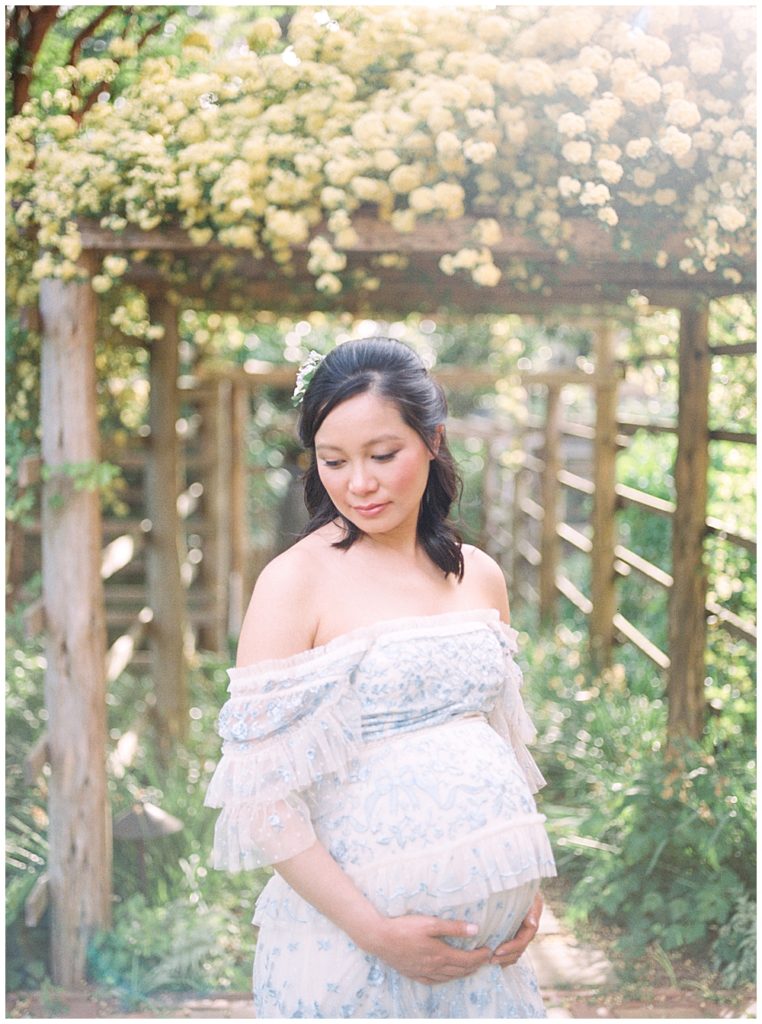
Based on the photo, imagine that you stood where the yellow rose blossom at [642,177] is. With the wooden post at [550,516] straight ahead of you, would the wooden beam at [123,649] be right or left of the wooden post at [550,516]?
left

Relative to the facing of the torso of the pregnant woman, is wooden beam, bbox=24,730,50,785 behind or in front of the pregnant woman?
behind

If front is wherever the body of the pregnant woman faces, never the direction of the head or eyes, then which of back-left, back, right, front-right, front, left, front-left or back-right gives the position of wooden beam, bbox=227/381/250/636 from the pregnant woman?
back-left

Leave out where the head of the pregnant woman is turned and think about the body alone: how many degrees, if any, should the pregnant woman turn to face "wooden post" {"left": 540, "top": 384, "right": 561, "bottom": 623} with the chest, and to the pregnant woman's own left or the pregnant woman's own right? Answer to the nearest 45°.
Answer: approximately 135° to the pregnant woman's own left

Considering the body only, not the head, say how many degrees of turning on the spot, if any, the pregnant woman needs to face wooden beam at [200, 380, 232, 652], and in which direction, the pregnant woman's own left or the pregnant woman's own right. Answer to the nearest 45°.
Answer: approximately 135° to the pregnant woman's own left

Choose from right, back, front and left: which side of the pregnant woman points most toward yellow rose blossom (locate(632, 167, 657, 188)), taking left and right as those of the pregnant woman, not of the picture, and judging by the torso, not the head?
left

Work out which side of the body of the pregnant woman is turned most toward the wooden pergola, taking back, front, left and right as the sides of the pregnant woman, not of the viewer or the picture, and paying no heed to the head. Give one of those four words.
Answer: back

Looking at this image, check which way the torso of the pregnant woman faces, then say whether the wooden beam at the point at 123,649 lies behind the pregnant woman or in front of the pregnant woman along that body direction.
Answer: behind

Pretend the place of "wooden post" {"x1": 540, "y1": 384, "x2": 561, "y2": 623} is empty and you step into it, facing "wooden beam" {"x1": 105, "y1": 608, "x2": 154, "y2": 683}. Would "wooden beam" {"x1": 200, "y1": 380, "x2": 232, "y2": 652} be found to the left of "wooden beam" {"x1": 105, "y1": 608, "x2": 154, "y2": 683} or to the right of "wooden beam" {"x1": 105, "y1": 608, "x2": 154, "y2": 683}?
right

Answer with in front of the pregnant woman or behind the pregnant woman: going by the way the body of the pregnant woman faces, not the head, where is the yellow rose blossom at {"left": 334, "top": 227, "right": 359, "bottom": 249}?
behind
